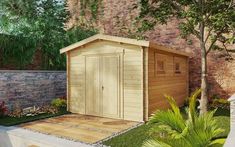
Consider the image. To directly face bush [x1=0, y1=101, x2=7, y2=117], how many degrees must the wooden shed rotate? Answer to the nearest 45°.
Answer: approximately 45° to its right

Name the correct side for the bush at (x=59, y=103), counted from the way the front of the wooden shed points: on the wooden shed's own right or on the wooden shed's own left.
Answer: on the wooden shed's own right

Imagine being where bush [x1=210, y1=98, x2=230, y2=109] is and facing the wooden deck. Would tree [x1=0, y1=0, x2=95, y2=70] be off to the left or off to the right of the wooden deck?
right

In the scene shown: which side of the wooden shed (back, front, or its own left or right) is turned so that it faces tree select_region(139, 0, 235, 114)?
left

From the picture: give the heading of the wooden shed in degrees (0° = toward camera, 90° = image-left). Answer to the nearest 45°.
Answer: approximately 45°

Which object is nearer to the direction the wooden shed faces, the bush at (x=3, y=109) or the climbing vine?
the bush

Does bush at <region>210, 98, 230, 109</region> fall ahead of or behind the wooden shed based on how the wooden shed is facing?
behind

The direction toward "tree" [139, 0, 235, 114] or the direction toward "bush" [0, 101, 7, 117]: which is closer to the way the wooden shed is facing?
the bush

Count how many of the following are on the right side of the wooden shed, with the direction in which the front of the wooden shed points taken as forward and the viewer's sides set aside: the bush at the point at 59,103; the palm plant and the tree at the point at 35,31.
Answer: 2

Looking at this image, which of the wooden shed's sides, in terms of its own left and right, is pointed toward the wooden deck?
front

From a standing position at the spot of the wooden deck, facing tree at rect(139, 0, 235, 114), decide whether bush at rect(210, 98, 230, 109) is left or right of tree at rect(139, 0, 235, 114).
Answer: left

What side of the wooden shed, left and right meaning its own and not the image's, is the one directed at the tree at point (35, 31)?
right
